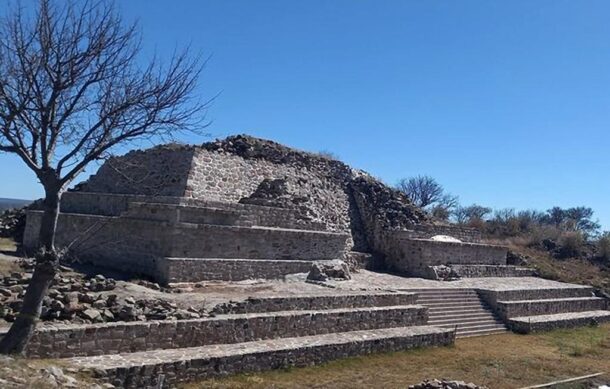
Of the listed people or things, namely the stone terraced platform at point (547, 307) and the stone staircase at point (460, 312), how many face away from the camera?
0

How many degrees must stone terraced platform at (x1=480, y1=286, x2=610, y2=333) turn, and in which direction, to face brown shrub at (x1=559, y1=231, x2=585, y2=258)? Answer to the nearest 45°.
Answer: approximately 135° to its left

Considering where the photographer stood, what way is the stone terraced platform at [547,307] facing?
facing the viewer and to the right of the viewer

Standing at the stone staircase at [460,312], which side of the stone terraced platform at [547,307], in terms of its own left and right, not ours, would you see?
right

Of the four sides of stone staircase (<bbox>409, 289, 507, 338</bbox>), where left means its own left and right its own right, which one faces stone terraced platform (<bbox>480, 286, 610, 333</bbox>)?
left

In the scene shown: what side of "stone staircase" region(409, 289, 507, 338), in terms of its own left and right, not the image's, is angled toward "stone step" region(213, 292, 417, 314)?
right

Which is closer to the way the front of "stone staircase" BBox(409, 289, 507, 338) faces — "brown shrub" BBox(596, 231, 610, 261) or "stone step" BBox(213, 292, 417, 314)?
the stone step

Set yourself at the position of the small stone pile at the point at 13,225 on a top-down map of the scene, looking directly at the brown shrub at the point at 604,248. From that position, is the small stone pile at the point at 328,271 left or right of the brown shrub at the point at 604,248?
right

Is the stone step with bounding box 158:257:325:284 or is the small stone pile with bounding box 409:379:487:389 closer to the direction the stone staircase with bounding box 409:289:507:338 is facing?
the small stone pile

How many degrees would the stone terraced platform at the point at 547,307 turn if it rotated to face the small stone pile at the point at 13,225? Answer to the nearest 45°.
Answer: approximately 90° to its right

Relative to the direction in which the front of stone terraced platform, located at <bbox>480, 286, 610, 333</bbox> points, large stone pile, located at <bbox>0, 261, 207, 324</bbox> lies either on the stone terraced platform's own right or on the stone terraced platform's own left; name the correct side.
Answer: on the stone terraced platform's own right

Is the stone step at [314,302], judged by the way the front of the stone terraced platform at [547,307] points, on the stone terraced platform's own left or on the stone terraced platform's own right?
on the stone terraced platform's own right
